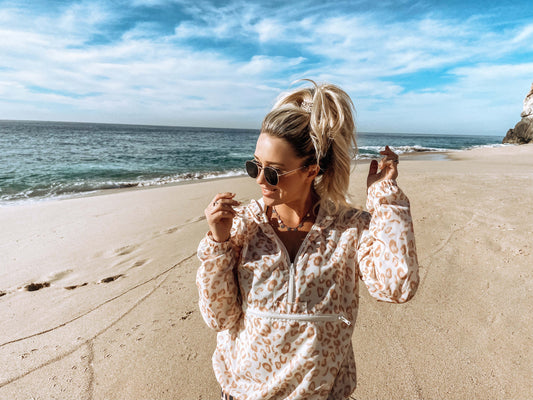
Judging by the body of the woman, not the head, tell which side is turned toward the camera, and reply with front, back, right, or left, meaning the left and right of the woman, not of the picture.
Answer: front

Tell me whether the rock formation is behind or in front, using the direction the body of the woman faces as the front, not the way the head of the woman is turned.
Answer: behind
